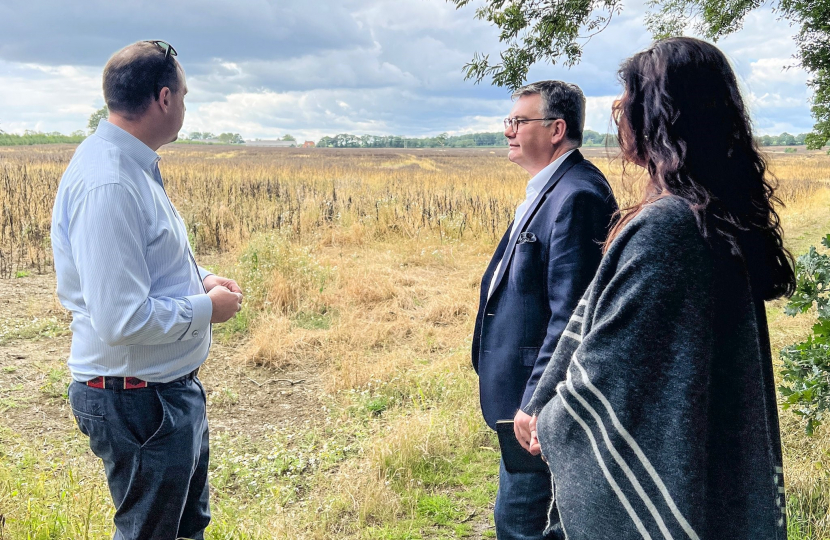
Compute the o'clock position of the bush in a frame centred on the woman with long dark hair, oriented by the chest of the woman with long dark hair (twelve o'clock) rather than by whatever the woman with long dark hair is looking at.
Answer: The bush is roughly at 2 o'clock from the woman with long dark hair.

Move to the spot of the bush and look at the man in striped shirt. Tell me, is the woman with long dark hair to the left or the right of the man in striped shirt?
left

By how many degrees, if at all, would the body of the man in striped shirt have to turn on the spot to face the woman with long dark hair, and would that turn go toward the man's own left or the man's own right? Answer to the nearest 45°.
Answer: approximately 45° to the man's own right

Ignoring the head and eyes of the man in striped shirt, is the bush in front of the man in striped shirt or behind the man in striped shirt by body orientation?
in front

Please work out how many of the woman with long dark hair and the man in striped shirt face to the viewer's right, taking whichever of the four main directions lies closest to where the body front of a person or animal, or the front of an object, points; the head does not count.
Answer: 1

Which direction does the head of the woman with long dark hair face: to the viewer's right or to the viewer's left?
to the viewer's left

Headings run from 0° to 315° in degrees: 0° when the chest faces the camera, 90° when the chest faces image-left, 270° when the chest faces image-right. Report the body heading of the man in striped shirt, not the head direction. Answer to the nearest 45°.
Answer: approximately 270°

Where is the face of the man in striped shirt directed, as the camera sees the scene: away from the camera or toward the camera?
away from the camera

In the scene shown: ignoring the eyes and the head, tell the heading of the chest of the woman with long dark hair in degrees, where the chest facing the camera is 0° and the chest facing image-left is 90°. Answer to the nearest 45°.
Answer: approximately 135°

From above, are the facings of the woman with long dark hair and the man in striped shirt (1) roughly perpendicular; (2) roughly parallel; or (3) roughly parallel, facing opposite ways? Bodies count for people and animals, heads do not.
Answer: roughly perpendicular

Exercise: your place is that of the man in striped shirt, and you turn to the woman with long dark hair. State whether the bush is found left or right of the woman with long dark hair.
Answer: left
